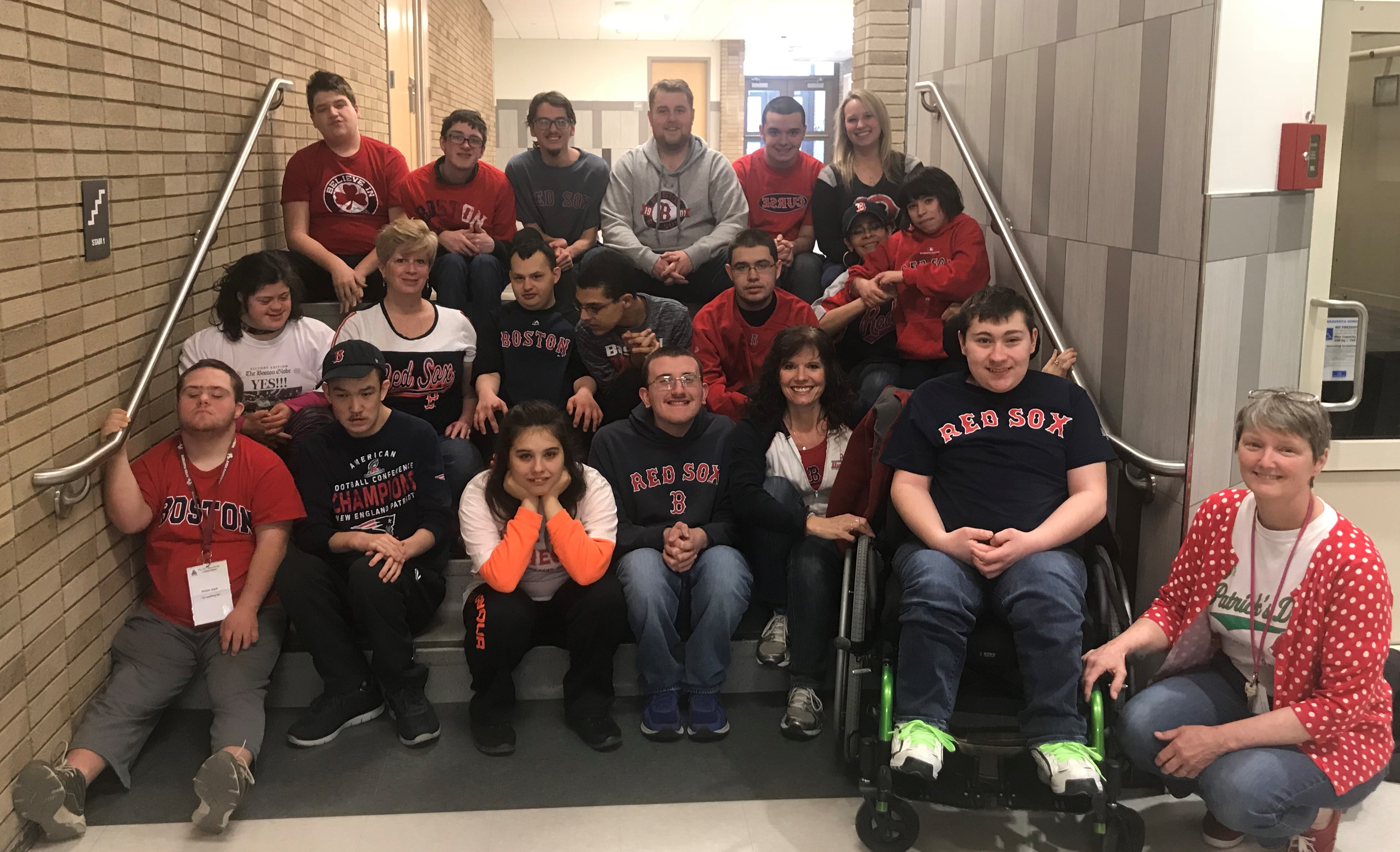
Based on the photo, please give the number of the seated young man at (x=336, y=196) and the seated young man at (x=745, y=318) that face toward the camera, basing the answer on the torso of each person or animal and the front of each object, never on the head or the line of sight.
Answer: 2

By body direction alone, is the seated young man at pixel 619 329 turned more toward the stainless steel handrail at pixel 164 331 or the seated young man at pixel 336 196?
the stainless steel handrail

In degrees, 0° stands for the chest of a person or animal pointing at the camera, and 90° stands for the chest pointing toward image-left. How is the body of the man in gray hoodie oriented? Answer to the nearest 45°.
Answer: approximately 0°

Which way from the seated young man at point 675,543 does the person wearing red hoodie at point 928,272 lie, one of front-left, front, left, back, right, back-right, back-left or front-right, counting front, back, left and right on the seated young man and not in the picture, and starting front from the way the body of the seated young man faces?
back-left

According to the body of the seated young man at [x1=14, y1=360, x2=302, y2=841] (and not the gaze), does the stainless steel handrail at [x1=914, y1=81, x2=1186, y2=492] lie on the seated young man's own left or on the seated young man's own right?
on the seated young man's own left
